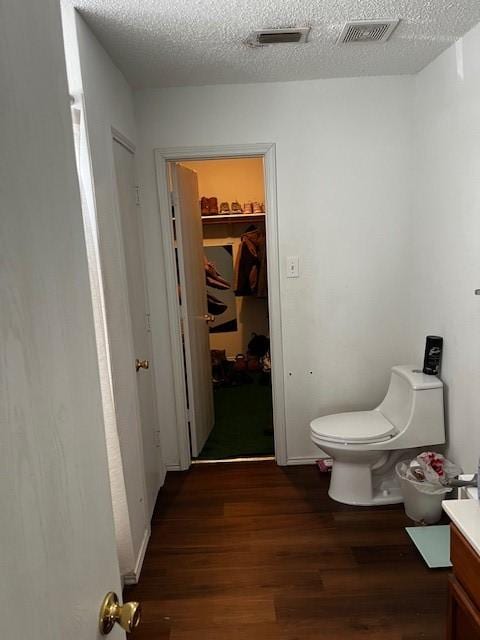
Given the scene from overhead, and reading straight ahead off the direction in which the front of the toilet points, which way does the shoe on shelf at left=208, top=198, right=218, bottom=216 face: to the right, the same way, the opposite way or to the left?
to the left

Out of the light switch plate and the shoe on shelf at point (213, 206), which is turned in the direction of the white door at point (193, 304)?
the shoe on shelf

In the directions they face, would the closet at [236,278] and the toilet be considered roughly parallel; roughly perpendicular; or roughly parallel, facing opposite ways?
roughly perpendicular

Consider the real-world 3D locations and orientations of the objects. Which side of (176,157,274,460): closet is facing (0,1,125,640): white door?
front

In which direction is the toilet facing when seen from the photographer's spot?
facing to the left of the viewer

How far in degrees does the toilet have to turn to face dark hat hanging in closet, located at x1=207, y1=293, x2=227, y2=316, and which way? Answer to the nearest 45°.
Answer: approximately 45° to its right

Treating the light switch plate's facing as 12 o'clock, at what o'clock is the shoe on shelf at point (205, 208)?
The shoe on shelf is roughly at 5 o'clock from the light switch plate.
